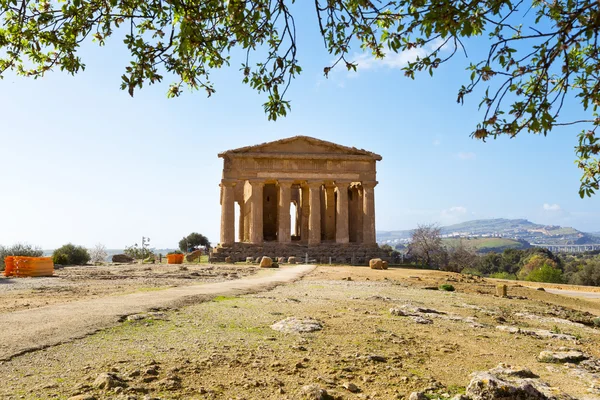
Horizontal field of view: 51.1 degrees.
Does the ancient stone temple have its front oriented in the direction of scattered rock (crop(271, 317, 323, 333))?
yes

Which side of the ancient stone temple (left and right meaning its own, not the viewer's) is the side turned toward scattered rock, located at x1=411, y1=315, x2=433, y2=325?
front

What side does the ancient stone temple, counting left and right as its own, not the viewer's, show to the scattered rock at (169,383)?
front

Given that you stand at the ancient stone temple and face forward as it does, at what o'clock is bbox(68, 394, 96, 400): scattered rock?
The scattered rock is roughly at 12 o'clock from the ancient stone temple.

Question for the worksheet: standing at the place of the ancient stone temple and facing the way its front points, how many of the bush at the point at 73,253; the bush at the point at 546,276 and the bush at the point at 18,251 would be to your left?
1

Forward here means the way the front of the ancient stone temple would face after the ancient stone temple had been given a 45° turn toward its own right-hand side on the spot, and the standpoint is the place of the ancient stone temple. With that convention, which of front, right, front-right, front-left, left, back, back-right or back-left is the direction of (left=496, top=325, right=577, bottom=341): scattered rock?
front-left

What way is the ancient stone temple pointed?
toward the camera

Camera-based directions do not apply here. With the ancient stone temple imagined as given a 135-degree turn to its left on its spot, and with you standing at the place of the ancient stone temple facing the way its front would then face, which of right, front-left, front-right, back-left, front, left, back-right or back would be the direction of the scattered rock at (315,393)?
back-right

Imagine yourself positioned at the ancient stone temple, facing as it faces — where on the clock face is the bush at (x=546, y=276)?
The bush is roughly at 9 o'clock from the ancient stone temple.

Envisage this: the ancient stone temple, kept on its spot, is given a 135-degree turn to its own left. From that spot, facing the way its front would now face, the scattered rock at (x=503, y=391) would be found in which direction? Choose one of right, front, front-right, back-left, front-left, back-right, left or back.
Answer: back-right

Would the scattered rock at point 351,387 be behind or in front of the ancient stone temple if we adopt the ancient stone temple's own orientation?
in front

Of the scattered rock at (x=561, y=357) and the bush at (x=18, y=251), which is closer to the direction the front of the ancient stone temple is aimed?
the scattered rock

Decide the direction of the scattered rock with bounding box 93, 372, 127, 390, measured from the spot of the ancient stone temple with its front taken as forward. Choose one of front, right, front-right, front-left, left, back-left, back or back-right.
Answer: front

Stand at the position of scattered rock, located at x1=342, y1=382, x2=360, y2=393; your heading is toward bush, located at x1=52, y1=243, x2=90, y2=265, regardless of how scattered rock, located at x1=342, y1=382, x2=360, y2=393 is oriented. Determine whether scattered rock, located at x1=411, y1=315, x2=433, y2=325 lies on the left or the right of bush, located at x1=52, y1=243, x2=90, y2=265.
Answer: right

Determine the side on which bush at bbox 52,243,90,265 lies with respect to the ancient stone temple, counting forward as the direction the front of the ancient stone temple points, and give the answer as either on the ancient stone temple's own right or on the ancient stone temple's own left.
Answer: on the ancient stone temple's own right

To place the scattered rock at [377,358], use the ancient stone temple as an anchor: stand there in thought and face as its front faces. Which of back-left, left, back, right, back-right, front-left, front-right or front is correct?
front
